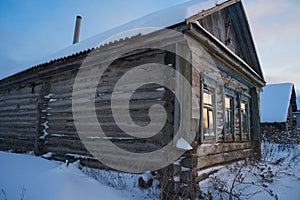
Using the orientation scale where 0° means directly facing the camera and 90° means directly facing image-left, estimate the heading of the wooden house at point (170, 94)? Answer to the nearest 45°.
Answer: approximately 315°

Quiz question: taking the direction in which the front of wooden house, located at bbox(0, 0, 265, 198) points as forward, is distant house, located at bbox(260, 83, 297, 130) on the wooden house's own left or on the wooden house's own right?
on the wooden house's own left
